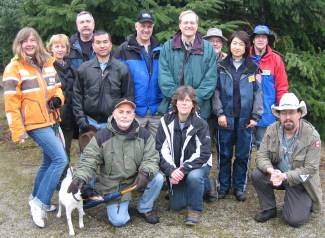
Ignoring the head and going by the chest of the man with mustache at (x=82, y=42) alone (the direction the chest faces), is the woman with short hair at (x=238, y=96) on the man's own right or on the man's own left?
on the man's own left

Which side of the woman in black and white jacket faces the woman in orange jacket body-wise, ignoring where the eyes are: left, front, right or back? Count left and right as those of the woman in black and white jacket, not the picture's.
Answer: right

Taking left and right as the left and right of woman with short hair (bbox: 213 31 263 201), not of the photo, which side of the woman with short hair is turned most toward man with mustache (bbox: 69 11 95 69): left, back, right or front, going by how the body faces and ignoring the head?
right

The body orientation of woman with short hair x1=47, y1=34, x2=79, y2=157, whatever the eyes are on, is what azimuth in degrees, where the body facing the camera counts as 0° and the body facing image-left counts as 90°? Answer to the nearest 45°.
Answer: approximately 0°

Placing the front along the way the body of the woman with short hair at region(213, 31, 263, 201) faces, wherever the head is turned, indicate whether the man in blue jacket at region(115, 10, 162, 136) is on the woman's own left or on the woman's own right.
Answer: on the woman's own right

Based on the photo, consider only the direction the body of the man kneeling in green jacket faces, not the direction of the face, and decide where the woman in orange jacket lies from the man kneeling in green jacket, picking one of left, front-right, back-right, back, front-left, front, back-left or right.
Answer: right

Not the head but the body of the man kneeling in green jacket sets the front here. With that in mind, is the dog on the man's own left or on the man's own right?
on the man's own right
